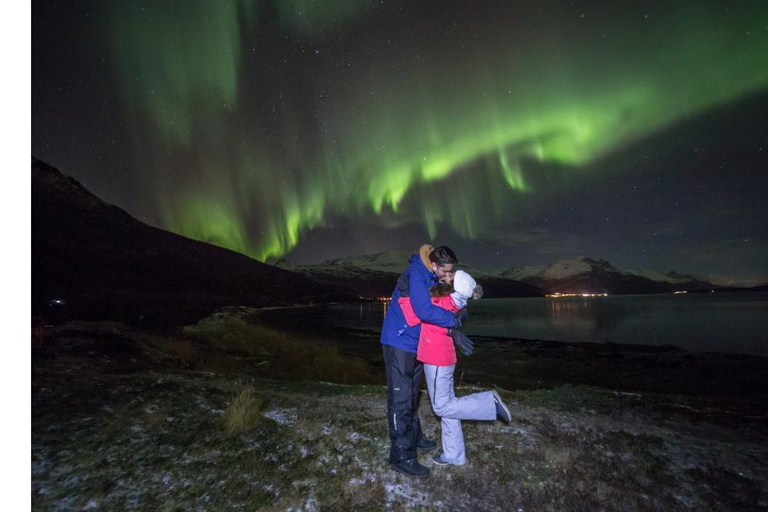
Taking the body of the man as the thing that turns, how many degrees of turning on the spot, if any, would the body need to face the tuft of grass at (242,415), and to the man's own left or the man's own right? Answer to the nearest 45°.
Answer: approximately 135° to the man's own left

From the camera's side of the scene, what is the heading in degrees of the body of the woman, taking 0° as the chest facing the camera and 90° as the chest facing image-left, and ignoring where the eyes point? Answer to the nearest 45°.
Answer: approximately 90°

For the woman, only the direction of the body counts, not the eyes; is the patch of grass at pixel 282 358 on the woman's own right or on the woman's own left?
on the woman's own right

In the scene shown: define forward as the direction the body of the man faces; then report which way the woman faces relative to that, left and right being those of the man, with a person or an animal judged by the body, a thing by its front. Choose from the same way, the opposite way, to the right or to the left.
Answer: the opposite way

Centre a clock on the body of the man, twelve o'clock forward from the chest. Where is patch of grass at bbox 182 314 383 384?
The patch of grass is roughly at 8 o'clock from the man.

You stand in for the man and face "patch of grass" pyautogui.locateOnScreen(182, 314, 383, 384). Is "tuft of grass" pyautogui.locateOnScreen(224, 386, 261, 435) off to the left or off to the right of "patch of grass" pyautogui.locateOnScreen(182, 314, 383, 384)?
left

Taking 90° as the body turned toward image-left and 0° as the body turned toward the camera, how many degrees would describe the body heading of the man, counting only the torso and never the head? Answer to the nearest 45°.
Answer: approximately 270°
